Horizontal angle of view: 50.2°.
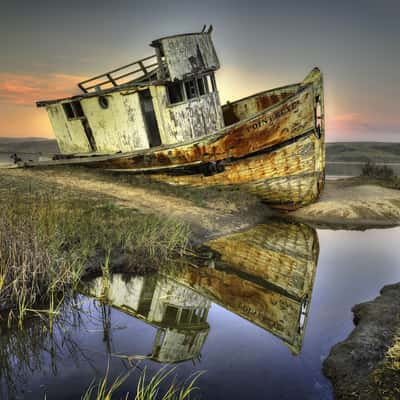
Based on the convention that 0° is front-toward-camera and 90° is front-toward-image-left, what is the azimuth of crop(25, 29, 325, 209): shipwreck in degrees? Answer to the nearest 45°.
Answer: approximately 315°
